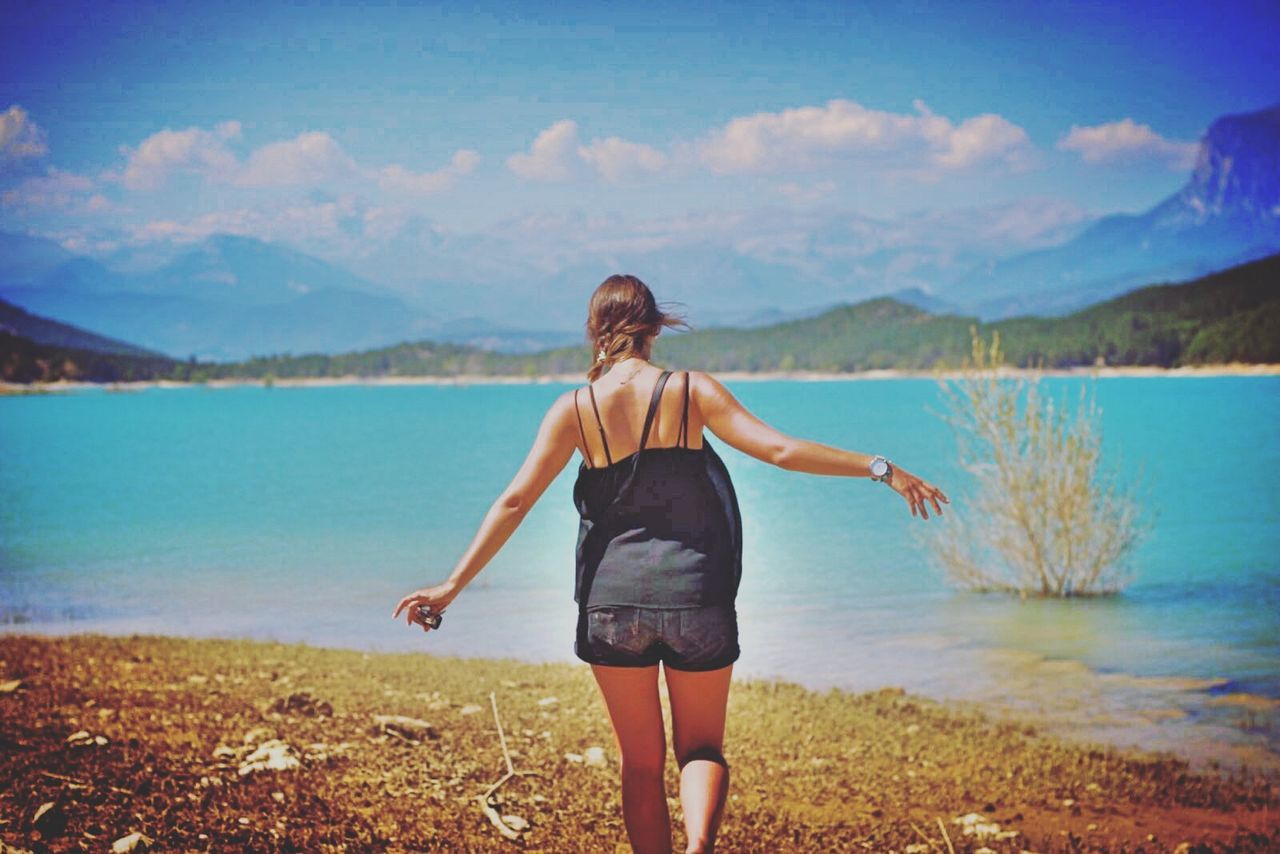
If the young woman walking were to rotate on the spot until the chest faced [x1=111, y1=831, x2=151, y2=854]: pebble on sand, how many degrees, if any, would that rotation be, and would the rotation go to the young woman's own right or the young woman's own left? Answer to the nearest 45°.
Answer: approximately 45° to the young woman's own left

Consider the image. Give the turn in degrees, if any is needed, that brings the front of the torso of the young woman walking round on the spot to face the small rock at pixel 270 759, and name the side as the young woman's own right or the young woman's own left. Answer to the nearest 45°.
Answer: approximately 45° to the young woman's own left

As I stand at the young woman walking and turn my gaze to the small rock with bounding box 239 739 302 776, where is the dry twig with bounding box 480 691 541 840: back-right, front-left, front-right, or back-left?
front-right

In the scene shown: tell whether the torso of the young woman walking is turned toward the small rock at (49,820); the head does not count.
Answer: no

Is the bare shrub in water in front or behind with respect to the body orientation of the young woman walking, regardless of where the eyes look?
in front

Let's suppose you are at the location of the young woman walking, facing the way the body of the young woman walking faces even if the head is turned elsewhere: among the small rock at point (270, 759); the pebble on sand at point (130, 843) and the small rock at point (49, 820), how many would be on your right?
0

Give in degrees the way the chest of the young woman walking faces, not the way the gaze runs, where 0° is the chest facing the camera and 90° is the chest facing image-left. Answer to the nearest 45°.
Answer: approximately 180°

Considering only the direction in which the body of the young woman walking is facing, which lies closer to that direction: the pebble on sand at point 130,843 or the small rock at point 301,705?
the small rock

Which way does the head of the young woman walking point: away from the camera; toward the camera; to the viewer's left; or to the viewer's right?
away from the camera

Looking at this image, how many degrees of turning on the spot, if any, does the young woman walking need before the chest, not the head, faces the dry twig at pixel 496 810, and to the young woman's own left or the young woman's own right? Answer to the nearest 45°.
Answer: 0° — they already face it

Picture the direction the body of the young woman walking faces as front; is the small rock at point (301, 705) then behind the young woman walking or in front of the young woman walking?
in front

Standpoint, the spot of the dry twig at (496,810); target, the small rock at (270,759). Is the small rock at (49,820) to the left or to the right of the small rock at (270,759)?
left
